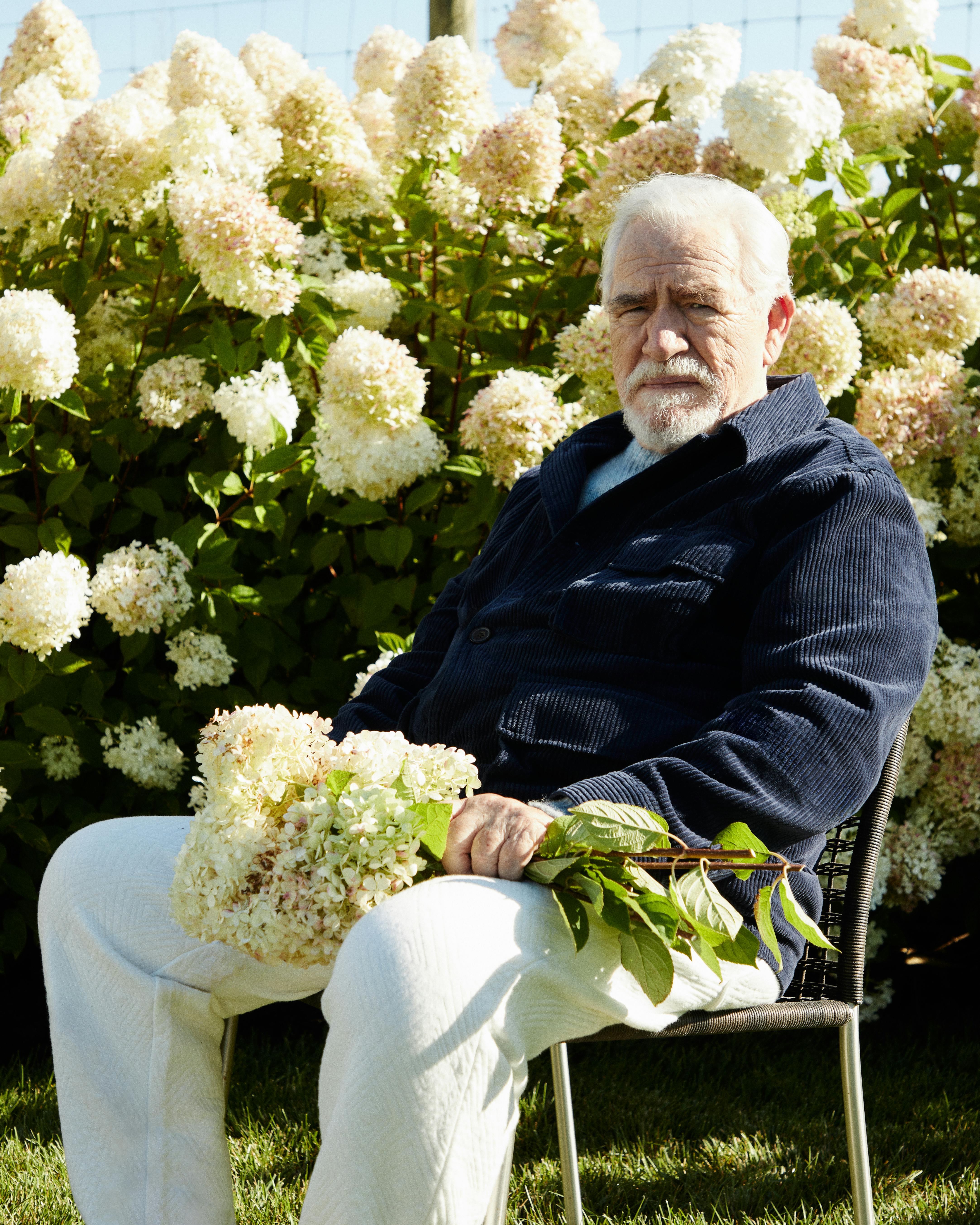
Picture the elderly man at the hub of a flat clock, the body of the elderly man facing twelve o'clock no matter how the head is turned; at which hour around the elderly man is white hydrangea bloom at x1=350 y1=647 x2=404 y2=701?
The white hydrangea bloom is roughly at 4 o'clock from the elderly man.

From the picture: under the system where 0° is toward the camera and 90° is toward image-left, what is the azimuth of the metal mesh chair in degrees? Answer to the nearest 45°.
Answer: approximately 45°

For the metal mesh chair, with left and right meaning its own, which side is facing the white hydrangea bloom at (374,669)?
right

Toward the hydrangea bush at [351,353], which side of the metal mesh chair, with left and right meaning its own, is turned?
right

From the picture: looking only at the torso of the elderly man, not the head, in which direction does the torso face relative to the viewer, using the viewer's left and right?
facing the viewer and to the left of the viewer
